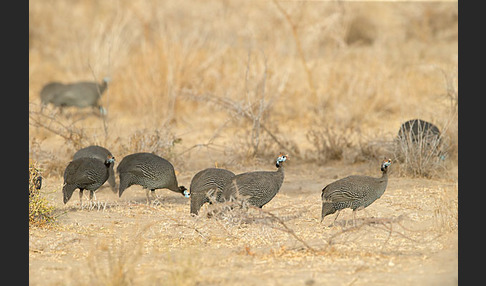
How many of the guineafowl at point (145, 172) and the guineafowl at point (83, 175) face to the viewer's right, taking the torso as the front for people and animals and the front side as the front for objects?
2

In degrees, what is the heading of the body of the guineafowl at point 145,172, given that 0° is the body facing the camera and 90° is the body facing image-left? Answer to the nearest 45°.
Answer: approximately 270°

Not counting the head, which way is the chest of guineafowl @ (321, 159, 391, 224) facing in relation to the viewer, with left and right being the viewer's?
facing to the right of the viewer

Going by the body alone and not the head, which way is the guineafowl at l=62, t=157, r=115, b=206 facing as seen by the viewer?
to the viewer's right

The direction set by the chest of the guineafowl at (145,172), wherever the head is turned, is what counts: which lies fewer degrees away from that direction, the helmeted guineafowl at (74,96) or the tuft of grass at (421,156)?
the tuft of grass

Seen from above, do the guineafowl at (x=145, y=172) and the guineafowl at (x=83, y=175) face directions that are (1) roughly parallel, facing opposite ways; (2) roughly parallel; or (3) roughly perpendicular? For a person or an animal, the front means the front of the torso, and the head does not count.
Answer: roughly parallel

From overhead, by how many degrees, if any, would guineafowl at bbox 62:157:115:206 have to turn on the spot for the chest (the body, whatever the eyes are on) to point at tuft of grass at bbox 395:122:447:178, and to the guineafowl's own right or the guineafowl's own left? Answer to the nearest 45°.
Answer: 0° — it already faces it

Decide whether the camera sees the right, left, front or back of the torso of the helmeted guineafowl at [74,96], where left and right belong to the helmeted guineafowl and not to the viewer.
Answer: right

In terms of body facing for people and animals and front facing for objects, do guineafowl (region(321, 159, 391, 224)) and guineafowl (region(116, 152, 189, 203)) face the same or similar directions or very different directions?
same or similar directions

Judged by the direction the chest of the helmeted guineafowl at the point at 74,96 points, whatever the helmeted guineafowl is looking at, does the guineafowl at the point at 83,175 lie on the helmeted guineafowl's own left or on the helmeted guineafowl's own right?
on the helmeted guineafowl's own right

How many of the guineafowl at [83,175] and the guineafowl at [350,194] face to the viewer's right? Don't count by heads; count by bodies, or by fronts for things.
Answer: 2

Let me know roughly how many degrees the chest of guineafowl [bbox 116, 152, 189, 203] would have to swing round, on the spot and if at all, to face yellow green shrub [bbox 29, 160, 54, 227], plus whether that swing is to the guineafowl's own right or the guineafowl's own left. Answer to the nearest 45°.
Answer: approximately 135° to the guineafowl's own right
